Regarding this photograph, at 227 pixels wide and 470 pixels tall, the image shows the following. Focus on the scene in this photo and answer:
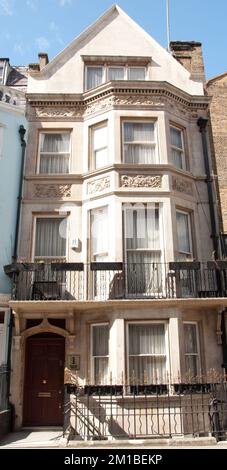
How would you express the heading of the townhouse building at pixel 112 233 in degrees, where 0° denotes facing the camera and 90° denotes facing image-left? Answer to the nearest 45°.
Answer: approximately 0°

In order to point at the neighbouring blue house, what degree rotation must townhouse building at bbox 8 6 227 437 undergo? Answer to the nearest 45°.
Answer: approximately 90° to its right
